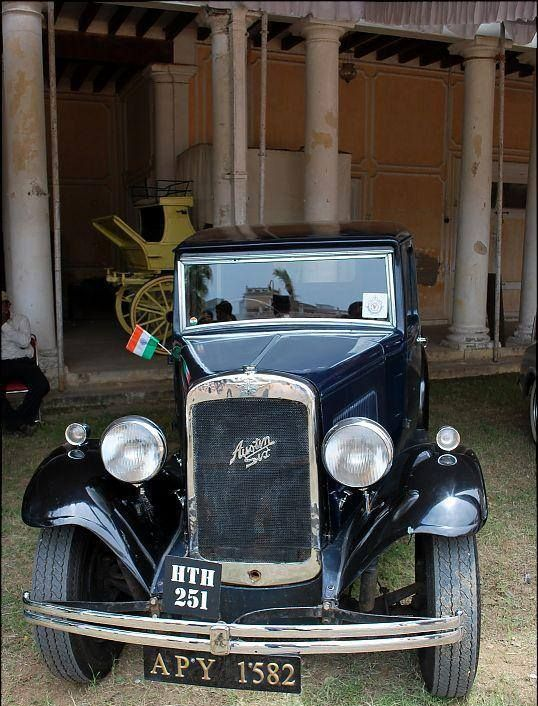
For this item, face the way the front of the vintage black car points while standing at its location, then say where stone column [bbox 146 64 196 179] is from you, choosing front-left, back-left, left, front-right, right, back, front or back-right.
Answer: back

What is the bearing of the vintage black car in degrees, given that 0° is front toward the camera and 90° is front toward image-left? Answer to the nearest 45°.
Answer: approximately 0°

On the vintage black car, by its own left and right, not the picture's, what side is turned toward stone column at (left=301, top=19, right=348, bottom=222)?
back

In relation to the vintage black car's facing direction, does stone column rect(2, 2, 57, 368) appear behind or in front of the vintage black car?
behind

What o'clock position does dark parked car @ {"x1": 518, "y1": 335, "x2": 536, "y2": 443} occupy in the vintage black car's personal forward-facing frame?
The dark parked car is roughly at 7 o'clock from the vintage black car.

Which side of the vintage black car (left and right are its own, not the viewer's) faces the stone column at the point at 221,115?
back

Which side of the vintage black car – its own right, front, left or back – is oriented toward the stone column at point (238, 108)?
back
